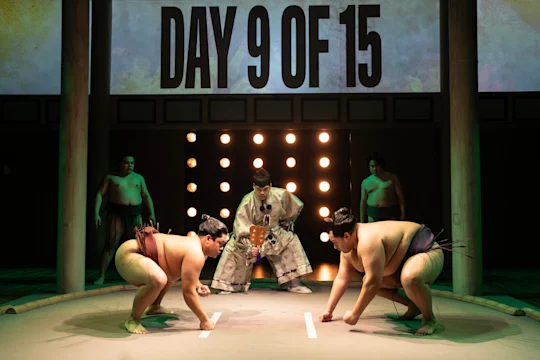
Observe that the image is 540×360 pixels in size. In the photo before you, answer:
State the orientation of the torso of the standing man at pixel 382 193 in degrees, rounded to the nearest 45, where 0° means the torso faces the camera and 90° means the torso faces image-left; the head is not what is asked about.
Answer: approximately 45°

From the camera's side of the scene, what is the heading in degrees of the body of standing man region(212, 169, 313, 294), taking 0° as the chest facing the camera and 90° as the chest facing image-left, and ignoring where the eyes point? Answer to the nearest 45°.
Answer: approximately 0°

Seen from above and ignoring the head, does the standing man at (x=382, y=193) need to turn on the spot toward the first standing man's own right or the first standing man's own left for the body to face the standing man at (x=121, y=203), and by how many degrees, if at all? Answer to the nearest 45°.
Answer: approximately 45° to the first standing man's own right

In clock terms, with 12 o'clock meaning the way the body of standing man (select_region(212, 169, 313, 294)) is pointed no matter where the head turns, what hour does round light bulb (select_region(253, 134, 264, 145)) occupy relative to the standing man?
The round light bulb is roughly at 6 o'clock from the standing man.

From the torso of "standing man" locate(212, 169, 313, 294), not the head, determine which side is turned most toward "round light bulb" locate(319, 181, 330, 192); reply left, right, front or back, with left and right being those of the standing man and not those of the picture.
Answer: back
